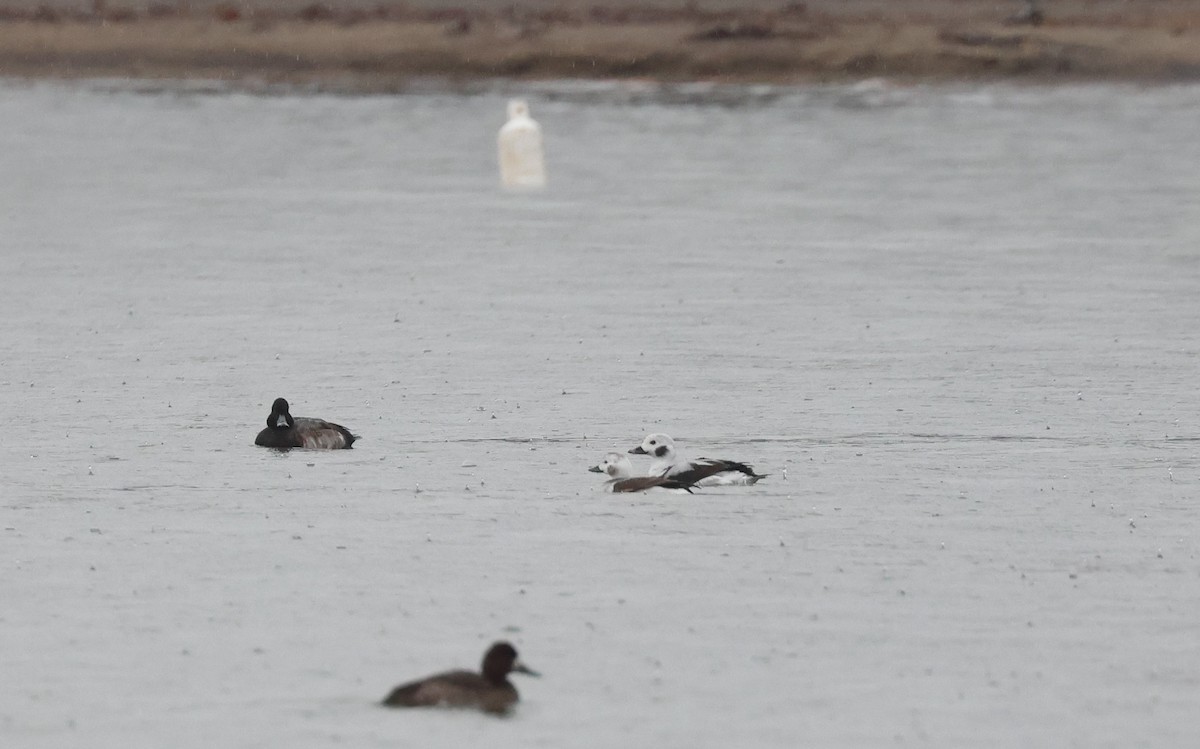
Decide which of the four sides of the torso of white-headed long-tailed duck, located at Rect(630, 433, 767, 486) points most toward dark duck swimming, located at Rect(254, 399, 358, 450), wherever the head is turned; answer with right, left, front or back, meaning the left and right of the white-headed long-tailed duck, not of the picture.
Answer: front

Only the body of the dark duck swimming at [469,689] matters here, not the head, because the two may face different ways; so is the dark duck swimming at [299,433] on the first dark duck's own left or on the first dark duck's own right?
on the first dark duck's own left

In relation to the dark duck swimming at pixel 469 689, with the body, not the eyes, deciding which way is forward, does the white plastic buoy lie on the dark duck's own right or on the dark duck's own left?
on the dark duck's own left

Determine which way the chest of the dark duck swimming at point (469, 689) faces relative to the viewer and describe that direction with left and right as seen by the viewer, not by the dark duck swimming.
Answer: facing to the right of the viewer

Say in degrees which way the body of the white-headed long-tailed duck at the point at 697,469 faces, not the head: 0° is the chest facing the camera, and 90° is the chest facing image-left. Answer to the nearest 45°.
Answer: approximately 90°

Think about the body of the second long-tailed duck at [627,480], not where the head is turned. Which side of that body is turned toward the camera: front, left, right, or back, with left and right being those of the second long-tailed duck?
left

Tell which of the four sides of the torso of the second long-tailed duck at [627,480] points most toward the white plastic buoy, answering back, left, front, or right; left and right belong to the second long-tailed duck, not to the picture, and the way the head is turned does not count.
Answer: right
